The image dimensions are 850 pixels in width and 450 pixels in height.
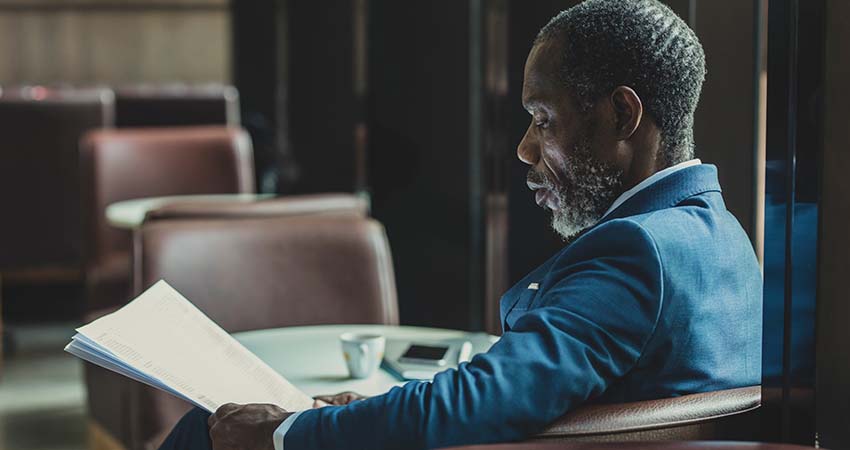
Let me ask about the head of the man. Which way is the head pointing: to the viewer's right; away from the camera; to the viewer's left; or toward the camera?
to the viewer's left

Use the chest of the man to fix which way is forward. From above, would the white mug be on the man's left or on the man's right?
on the man's right

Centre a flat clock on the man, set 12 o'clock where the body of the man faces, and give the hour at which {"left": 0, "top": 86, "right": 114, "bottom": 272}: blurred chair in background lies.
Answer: The blurred chair in background is roughly at 2 o'clock from the man.

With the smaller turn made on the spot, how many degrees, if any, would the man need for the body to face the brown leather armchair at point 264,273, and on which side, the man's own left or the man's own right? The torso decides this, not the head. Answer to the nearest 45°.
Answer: approximately 45° to the man's own right

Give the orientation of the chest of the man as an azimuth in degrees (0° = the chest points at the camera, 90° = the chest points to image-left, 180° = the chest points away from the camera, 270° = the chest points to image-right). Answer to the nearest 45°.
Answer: approximately 90°

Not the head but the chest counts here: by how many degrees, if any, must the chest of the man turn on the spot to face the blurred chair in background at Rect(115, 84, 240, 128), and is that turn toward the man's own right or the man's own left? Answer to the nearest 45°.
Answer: approximately 90° to the man's own right
